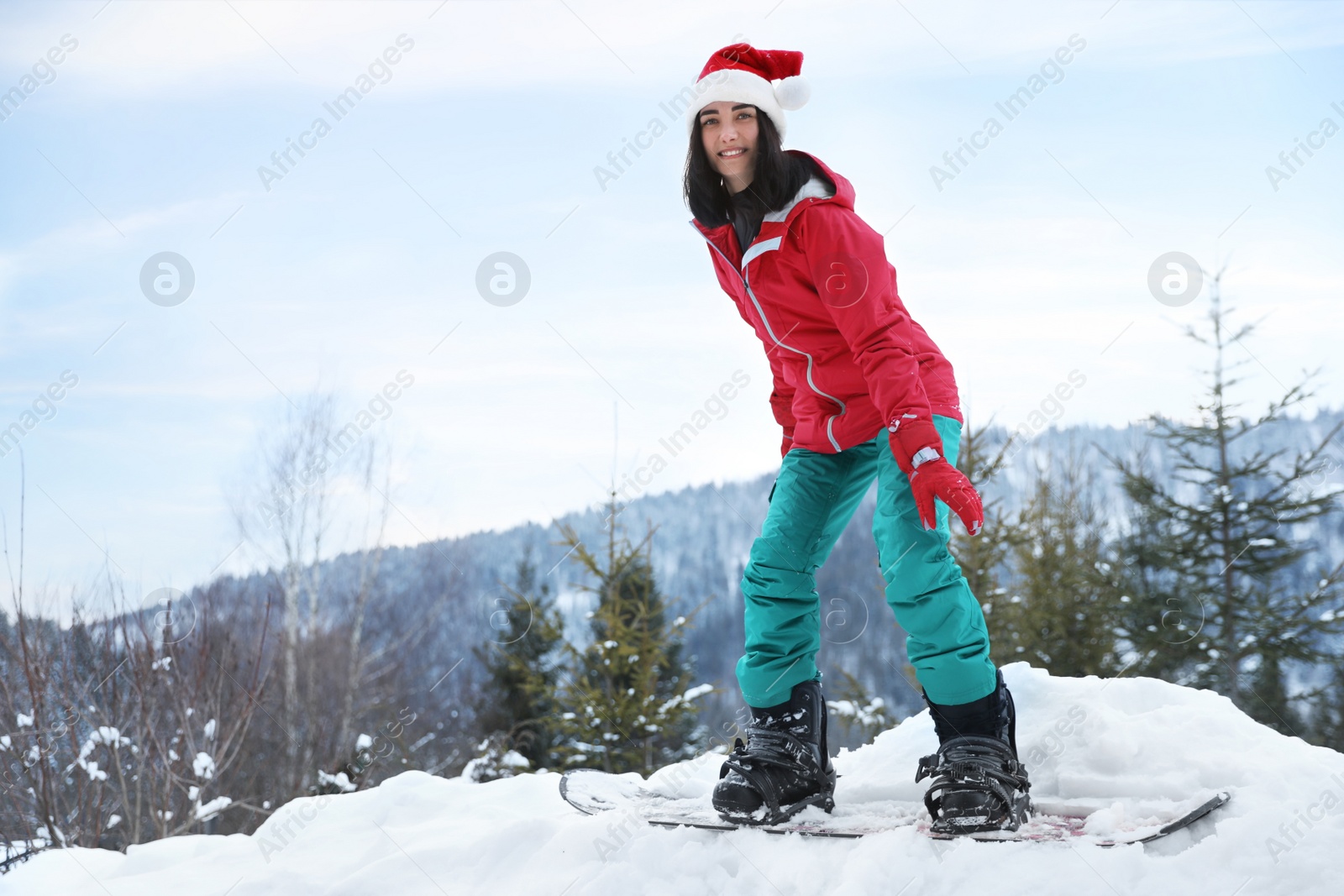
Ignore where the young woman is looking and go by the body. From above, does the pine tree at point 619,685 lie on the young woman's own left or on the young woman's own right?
on the young woman's own right

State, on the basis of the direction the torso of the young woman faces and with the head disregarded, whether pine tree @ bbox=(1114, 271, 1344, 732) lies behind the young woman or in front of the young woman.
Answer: behind

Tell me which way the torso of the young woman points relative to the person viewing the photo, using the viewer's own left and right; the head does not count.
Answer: facing the viewer and to the left of the viewer

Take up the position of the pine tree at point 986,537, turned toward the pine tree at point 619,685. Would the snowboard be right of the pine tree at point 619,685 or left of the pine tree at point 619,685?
left

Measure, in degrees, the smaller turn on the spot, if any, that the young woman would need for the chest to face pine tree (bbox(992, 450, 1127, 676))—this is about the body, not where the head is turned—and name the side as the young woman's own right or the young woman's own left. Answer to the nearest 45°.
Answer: approximately 135° to the young woman's own right

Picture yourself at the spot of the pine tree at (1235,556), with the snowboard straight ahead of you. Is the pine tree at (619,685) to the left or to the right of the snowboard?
right

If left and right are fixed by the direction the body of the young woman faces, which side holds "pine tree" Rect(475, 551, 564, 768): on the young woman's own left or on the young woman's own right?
on the young woman's own right

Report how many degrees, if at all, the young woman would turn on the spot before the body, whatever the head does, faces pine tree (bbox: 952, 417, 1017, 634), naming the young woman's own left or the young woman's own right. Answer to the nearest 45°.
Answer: approximately 135° to the young woman's own right
